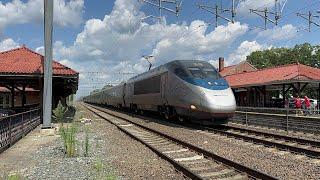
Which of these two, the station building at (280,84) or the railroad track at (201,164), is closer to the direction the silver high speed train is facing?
the railroad track

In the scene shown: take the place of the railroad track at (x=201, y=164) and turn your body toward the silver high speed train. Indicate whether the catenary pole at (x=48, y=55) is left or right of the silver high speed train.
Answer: left

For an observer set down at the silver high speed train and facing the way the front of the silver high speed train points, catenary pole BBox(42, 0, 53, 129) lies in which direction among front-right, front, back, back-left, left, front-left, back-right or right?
front-right

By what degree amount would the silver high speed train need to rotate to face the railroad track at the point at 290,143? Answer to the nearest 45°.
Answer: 0° — it already faces it

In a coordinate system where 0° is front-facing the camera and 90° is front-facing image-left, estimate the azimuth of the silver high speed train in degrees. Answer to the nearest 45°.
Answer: approximately 315°

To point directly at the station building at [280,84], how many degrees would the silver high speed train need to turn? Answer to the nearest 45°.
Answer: approximately 90° to its left

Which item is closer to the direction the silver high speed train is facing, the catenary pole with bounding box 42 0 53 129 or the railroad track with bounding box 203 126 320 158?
the railroad track

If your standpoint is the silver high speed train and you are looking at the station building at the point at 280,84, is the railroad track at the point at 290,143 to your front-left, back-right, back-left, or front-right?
back-right

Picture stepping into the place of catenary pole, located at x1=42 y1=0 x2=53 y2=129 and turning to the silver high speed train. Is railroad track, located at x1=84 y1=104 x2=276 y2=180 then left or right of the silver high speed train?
right

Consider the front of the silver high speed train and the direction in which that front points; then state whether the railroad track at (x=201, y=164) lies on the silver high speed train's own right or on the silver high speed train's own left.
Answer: on the silver high speed train's own right
